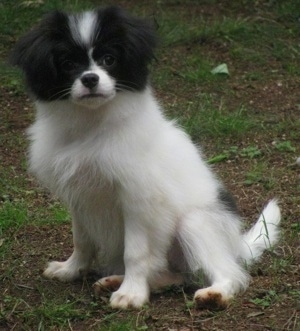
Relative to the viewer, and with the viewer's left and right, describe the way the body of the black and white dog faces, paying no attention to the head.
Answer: facing the viewer and to the left of the viewer
